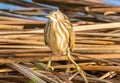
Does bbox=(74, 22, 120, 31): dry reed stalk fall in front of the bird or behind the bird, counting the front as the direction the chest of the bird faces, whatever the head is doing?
behind

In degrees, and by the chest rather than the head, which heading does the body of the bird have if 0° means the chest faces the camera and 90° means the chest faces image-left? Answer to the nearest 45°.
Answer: approximately 45°

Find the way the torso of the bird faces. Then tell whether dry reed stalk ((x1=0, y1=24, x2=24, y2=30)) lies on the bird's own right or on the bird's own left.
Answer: on the bird's own right
